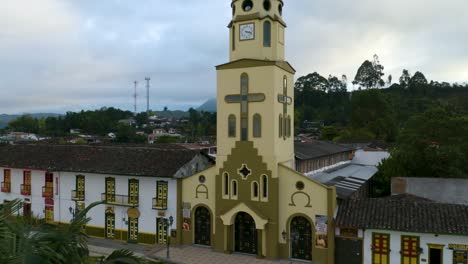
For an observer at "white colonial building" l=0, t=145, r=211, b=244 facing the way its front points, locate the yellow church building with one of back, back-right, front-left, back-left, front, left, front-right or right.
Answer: left

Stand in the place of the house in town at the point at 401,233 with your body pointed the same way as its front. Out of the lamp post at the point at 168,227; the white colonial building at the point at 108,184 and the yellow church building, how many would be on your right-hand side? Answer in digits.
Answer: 3

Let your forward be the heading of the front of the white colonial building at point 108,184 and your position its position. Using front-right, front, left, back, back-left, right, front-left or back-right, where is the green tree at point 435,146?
back-left

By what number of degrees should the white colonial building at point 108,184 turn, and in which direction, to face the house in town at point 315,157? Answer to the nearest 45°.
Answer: approximately 135° to its left

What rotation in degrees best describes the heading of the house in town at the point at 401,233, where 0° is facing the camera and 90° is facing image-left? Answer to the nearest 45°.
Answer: approximately 0°

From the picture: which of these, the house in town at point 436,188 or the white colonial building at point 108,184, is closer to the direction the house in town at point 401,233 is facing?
the white colonial building

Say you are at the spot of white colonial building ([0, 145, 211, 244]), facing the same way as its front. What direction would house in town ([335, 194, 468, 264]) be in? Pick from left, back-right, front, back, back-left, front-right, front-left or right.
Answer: left

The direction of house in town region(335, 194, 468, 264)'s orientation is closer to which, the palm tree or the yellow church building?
the palm tree

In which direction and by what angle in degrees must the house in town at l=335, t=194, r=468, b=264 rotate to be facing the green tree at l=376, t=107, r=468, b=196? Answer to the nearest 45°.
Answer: approximately 180°

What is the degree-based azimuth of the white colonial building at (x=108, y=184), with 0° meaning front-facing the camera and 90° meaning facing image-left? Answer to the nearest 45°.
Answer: approximately 45°

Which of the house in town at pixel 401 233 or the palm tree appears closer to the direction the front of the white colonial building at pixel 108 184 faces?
the palm tree

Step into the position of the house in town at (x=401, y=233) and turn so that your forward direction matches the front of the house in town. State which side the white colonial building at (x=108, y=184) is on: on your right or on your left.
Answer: on your right

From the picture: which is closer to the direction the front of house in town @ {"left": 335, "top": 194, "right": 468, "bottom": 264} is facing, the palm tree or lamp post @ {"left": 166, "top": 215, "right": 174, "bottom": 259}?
the palm tree

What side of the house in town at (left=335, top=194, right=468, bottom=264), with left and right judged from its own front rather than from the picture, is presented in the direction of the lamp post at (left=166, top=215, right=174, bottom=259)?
right

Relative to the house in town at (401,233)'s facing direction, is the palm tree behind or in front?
in front

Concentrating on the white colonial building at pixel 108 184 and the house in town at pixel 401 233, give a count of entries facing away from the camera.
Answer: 0
